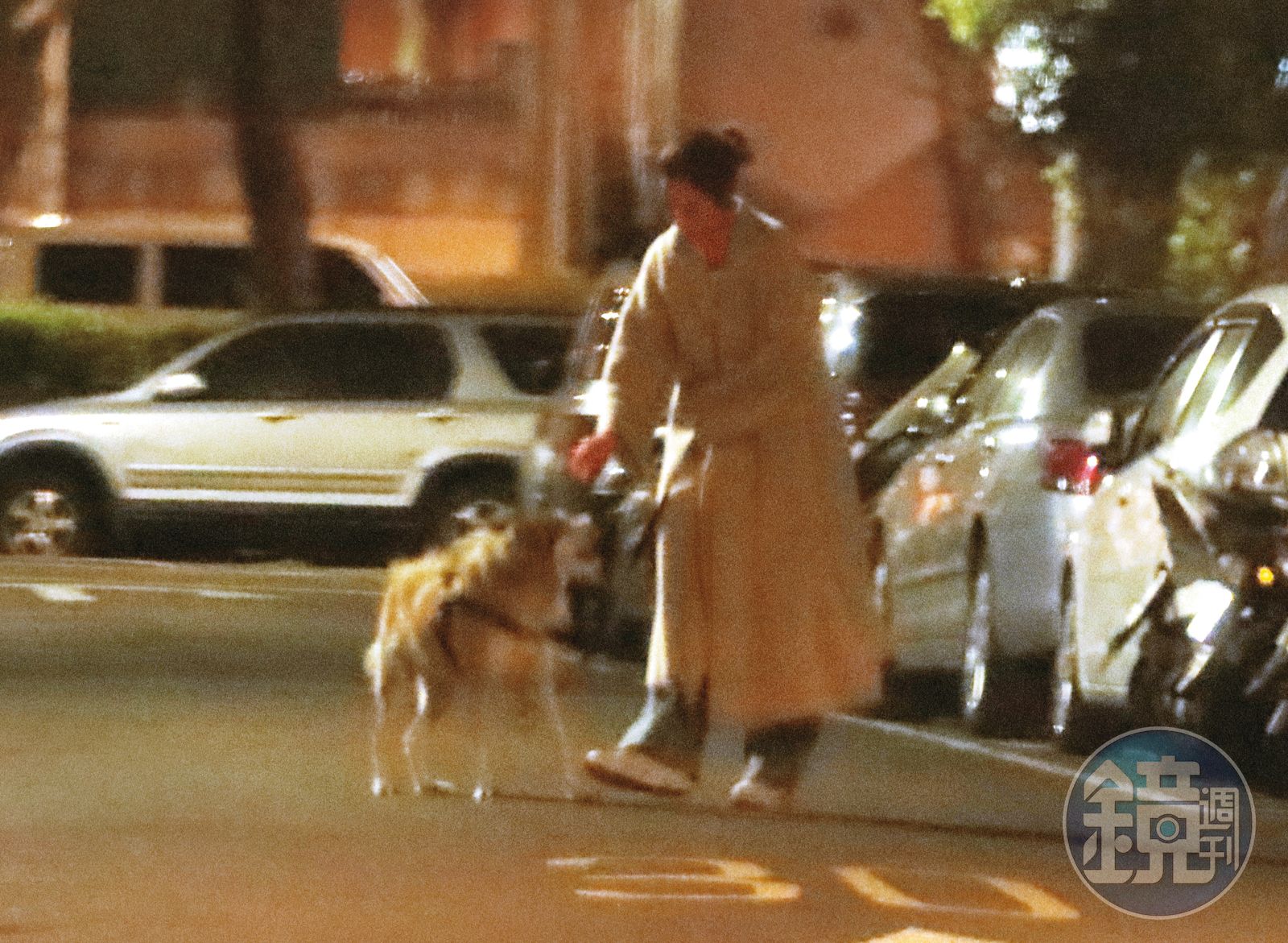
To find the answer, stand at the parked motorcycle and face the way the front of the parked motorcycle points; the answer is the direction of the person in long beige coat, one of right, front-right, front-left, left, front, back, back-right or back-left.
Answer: front-right

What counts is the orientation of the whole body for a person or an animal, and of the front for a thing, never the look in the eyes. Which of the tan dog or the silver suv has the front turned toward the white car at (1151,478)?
the tan dog

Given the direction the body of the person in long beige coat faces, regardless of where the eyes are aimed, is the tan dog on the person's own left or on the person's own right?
on the person's own right

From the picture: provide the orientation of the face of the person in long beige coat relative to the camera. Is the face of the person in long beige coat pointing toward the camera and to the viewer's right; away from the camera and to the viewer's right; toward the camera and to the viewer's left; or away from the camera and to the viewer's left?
toward the camera and to the viewer's left

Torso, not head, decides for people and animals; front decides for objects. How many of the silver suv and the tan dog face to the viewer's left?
1

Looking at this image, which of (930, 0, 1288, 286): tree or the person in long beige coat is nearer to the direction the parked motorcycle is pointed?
the person in long beige coat

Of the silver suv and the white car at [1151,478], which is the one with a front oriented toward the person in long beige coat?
the white car

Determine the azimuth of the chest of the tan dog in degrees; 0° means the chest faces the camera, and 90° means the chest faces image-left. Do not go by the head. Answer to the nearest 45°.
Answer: approximately 270°

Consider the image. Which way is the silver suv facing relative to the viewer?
to the viewer's left

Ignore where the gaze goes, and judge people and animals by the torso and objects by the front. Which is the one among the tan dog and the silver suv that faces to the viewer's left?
the silver suv

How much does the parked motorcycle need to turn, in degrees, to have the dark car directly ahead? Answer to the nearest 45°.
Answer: approximately 90° to its right

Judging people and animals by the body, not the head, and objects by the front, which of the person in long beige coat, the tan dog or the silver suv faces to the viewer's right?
the tan dog
